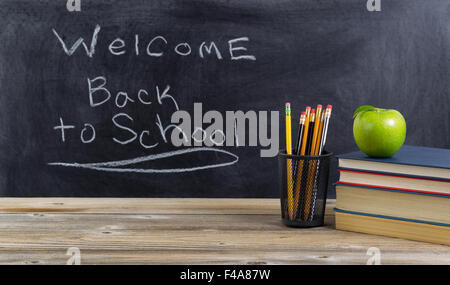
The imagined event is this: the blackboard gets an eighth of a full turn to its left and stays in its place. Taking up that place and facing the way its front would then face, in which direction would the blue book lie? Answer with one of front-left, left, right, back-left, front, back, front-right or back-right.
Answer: front

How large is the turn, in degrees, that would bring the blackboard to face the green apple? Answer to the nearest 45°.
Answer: approximately 45° to its left

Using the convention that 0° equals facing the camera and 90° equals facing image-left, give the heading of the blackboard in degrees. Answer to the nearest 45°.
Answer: approximately 0°
